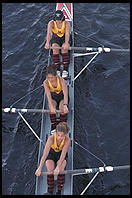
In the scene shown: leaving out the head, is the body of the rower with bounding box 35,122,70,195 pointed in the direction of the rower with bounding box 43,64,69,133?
no

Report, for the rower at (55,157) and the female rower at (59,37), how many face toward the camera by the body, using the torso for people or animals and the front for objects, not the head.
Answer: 2

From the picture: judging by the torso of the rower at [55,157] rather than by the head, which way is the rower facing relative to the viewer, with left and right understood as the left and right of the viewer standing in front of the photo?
facing the viewer

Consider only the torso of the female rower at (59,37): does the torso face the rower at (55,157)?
yes

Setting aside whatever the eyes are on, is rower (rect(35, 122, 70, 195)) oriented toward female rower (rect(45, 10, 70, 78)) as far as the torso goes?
no

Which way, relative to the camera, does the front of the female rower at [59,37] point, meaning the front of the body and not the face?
toward the camera

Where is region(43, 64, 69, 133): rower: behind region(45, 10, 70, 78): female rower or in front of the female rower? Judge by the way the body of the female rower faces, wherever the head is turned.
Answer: in front

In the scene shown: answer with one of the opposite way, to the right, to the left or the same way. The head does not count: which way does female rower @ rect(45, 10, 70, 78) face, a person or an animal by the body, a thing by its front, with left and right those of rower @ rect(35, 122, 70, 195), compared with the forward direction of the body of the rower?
the same way

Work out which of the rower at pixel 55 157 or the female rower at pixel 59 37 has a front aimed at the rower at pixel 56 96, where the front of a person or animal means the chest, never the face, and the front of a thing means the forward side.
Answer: the female rower
